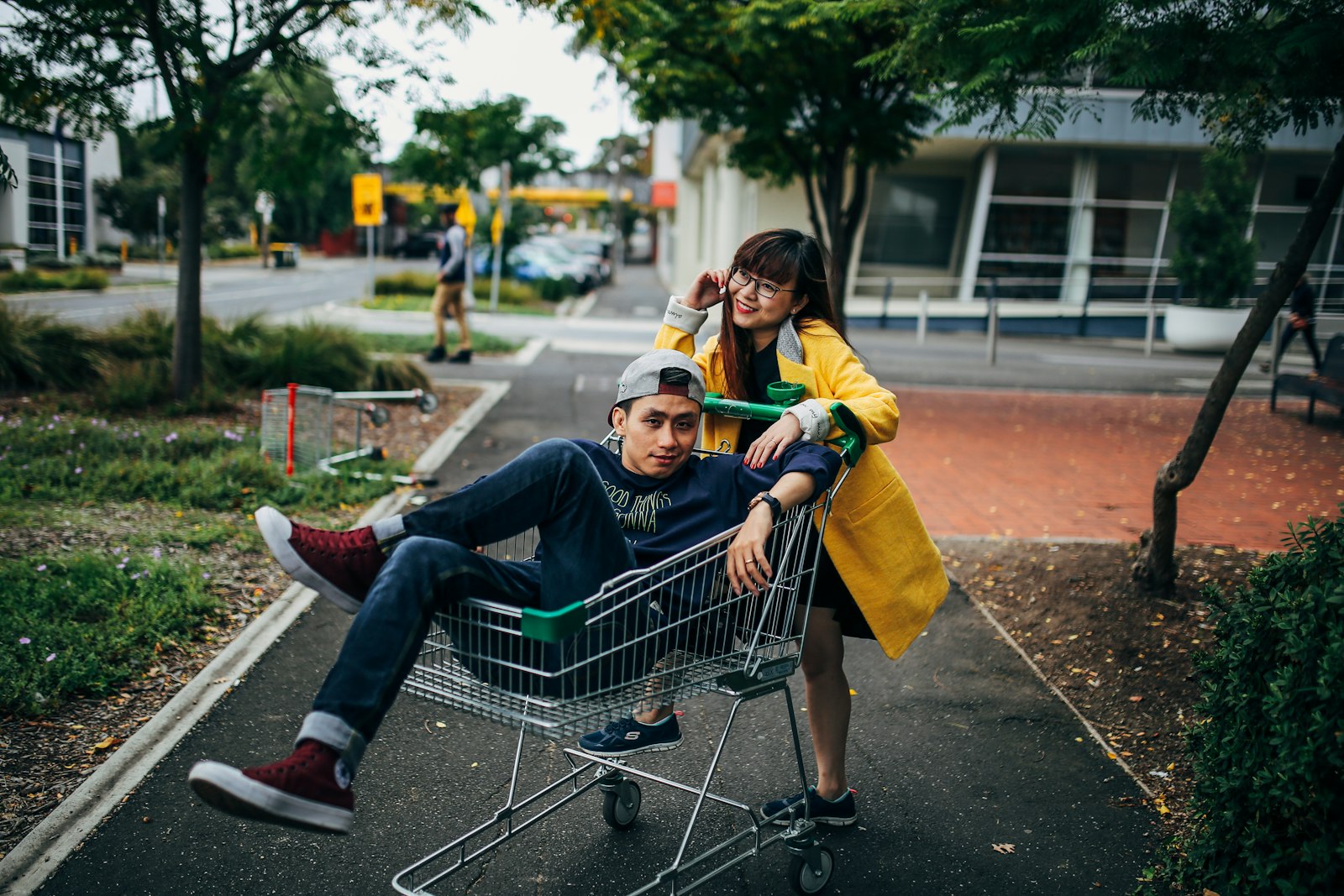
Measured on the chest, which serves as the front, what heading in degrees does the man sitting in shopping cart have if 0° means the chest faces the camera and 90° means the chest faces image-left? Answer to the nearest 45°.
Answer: approximately 45°

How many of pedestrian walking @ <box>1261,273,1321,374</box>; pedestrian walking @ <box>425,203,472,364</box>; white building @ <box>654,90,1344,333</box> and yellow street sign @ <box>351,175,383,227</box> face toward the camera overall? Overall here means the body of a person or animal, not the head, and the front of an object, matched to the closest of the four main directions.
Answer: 2

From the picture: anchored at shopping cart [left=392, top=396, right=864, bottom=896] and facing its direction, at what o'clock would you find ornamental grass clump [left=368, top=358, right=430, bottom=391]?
The ornamental grass clump is roughly at 4 o'clock from the shopping cart.

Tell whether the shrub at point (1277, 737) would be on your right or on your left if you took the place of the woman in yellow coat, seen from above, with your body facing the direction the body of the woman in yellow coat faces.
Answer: on your left

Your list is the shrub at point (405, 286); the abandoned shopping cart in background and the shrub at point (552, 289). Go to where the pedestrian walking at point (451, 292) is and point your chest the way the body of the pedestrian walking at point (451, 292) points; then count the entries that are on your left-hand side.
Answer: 1

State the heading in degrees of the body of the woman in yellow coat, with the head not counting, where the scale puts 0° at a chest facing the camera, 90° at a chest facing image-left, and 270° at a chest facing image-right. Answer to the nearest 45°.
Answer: approximately 45°
